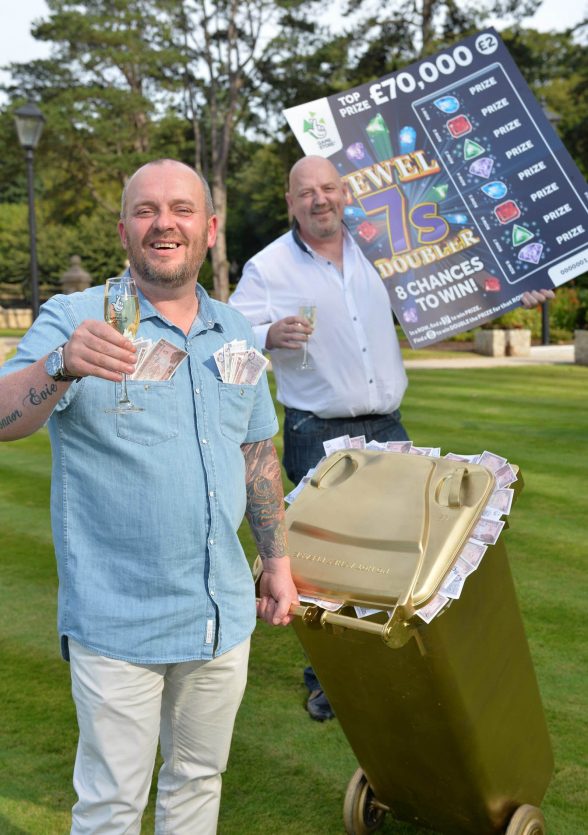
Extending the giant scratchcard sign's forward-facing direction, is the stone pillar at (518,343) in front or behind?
behind

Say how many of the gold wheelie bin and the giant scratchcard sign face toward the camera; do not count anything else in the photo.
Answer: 1

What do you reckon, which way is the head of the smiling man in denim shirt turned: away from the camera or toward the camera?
toward the camera

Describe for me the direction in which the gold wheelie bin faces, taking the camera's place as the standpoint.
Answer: facing away from the viewer and to the right of the viewer

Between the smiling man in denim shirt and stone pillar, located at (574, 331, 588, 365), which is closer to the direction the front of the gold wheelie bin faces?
the stone pillar

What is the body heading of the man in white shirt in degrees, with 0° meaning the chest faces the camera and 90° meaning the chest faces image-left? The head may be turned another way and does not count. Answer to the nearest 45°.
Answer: approximately 315°

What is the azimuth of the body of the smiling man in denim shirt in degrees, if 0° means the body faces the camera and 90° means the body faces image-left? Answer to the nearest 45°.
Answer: approximately 315°

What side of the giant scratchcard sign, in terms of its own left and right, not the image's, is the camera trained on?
front
